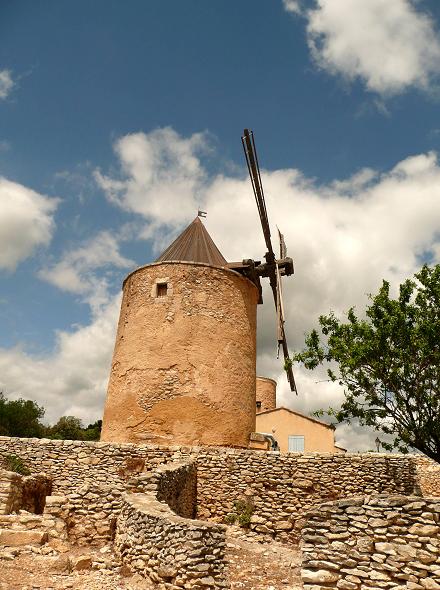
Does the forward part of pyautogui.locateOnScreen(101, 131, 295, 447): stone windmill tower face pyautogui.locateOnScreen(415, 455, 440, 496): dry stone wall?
yes

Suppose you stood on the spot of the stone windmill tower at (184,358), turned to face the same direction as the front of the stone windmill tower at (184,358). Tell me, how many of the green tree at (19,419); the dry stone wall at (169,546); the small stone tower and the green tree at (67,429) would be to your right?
1

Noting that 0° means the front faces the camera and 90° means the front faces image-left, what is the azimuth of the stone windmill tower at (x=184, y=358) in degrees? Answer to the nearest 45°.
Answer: approximately 270°

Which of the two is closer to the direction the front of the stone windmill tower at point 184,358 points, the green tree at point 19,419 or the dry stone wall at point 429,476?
the dry stone wall

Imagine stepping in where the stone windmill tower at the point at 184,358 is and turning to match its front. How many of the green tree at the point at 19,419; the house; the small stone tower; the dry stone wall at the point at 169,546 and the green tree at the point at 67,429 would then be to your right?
1

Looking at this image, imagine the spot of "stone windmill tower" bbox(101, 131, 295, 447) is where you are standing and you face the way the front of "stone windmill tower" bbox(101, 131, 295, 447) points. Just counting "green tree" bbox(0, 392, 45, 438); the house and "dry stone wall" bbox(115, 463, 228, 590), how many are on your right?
1

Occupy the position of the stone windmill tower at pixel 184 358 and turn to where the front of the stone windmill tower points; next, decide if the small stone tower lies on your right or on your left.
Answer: on your left

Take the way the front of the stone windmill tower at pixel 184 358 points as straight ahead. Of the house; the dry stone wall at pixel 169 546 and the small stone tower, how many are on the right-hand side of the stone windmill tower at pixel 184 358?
1

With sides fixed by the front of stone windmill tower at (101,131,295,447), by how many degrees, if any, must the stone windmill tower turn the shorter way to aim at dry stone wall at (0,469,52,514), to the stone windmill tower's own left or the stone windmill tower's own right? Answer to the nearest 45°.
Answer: approximately 135° to the stone windmill tower's own right

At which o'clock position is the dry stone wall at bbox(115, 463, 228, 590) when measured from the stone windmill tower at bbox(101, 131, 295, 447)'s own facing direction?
The dry stone wall is roughly at 3 o'clock from the stone windmill tower.

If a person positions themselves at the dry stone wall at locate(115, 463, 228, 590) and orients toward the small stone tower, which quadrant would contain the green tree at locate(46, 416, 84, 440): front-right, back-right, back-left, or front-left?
front-left
